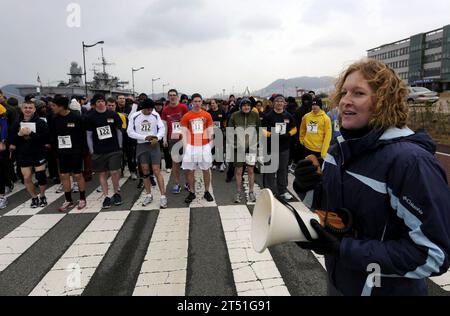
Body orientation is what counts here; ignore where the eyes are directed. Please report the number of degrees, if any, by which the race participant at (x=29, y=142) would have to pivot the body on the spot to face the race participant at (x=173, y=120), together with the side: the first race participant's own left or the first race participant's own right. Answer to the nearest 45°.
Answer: approximately 90° to the first race participant's own left

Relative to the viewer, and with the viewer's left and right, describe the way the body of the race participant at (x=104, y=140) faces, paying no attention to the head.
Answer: facing the viewer

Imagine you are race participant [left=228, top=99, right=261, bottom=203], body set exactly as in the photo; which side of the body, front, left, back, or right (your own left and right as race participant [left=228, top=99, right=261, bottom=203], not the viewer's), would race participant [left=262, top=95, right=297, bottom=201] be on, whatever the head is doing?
left

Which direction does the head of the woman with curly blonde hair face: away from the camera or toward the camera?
toward the camera

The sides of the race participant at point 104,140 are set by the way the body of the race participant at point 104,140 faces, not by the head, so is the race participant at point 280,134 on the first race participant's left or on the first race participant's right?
on the first race participant's left

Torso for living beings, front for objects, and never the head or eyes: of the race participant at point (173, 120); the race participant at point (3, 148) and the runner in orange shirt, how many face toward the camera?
3

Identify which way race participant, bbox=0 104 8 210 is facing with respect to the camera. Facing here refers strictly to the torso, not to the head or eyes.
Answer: toward the camera

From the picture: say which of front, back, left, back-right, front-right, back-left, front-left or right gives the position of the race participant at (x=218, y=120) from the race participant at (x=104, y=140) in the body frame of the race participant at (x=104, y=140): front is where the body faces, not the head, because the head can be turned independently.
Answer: back-left

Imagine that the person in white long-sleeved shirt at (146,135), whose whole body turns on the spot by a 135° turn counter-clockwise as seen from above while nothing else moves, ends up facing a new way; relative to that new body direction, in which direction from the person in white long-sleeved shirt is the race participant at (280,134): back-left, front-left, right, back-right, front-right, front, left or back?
front-right

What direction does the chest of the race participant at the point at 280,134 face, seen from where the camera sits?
toward the camera

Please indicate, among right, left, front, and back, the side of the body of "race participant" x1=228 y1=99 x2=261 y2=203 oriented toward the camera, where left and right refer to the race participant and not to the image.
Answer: front

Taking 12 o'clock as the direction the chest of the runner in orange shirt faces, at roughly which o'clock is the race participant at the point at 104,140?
The race participant is roughly at 3 o'clock from the runner in orange shirt.

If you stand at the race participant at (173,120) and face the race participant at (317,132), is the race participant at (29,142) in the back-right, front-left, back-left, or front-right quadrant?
back-right
